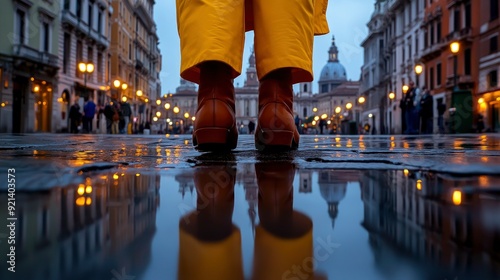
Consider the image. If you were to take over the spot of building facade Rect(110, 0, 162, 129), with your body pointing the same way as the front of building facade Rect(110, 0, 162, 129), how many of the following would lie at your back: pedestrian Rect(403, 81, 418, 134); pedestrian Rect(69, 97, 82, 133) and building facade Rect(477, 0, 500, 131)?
0

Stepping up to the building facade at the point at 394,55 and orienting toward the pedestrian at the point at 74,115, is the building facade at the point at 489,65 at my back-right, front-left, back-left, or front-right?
front-left

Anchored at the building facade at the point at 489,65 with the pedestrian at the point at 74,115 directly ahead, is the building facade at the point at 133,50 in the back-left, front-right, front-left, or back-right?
front-right

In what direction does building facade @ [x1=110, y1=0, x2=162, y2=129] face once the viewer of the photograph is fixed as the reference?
facing the viewer and to the right of the viewer

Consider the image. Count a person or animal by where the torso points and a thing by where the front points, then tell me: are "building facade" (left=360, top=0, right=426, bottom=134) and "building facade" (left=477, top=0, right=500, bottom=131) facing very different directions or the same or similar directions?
same or similar directions

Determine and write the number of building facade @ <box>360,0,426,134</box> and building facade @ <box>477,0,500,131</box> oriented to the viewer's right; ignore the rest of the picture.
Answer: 0

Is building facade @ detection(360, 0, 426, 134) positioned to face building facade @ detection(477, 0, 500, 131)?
no

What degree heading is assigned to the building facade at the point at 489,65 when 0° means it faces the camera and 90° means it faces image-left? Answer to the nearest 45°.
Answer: approximately 45°

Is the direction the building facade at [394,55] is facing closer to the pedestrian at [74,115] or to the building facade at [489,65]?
the pedestrian

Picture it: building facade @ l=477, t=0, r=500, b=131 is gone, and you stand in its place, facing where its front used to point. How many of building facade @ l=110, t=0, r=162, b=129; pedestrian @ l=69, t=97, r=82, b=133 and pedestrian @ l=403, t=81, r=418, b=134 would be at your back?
0

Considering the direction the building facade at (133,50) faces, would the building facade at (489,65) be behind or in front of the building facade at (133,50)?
in front

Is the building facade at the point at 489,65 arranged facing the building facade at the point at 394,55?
no

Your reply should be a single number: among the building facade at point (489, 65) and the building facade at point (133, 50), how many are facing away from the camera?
0

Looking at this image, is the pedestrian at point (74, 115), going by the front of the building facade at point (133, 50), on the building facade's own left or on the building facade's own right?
on the building facade's own right

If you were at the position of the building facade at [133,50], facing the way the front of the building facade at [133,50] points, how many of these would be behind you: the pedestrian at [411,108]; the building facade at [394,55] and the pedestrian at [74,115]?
0

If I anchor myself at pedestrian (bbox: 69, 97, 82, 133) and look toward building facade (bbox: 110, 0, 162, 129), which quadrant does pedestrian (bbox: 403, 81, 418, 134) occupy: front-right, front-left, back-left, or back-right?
back-right

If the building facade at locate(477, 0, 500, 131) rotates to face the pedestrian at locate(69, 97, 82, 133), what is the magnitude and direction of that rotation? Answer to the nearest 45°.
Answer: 0° — it already faces them
